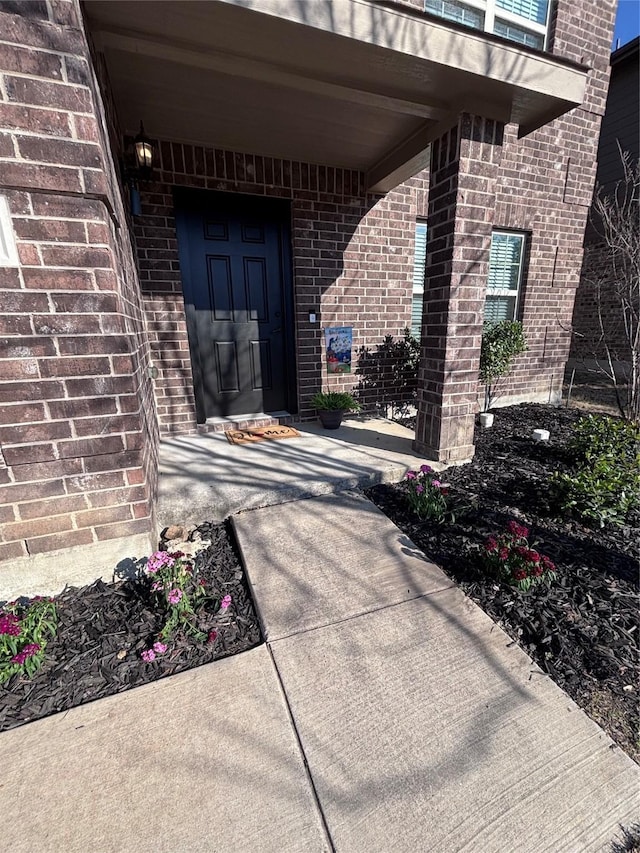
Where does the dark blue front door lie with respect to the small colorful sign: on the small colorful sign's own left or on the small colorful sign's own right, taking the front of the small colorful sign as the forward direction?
on the small colorful sign's own right

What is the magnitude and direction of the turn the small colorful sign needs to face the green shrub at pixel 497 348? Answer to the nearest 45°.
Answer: approximately 90° to its left

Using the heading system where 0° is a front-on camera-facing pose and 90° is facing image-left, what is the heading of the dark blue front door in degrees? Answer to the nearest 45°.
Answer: approximately 0°

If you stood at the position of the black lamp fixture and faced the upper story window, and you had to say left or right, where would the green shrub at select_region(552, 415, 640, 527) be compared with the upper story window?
right

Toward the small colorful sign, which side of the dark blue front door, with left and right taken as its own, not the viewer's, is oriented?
left

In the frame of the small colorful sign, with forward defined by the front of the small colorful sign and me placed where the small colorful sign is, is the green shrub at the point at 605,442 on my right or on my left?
on my left

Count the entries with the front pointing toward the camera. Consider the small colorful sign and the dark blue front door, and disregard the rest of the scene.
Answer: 2

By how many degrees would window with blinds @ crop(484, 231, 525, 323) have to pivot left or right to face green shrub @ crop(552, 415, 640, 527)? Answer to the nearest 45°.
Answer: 0° — it already faces it

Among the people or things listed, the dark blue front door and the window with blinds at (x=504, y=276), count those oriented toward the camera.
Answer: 2
